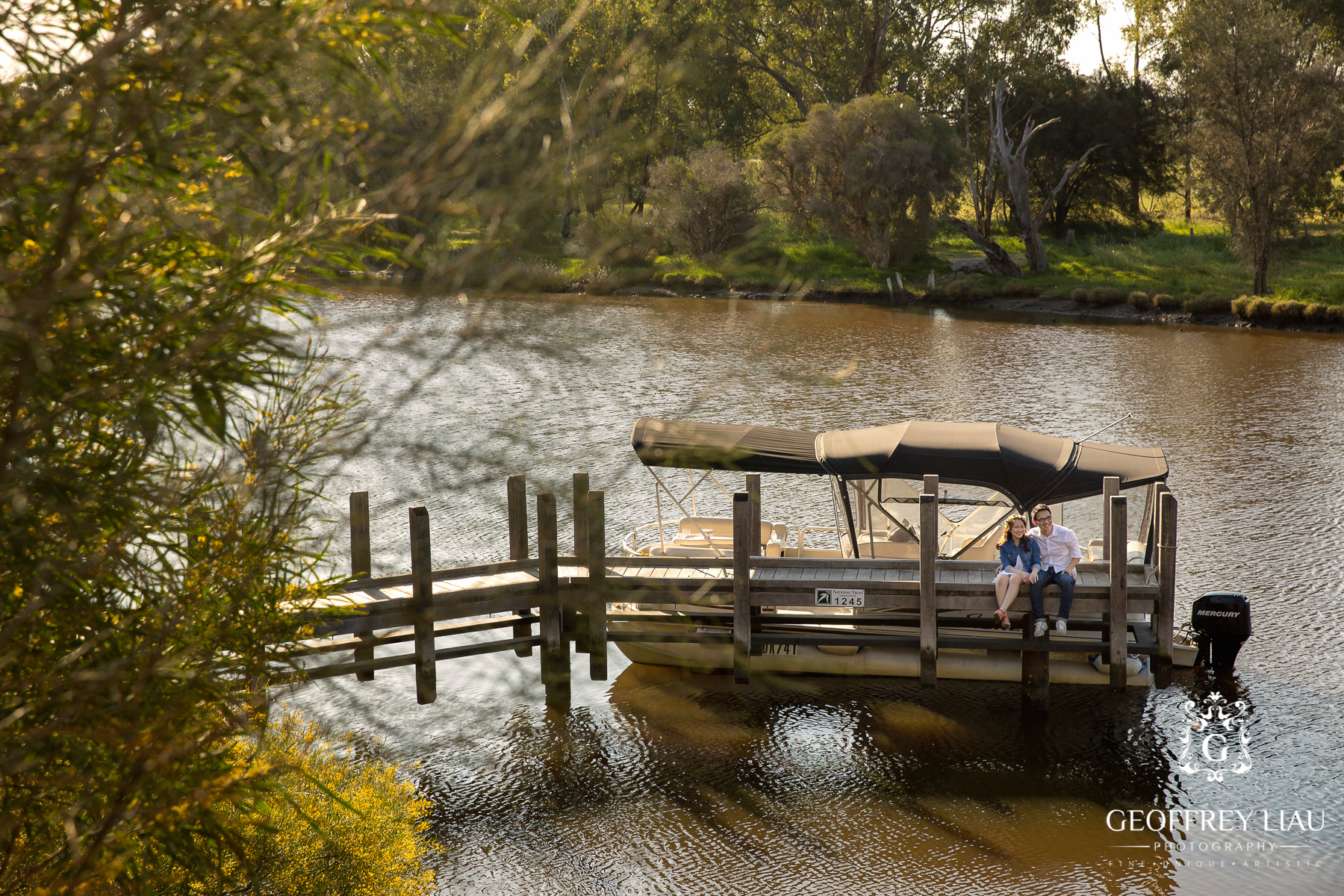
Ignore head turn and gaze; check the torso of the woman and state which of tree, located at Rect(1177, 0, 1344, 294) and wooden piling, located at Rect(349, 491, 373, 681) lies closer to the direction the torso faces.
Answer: the wooden piling

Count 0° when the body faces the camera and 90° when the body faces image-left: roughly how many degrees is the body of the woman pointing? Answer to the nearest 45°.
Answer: approximately 0°

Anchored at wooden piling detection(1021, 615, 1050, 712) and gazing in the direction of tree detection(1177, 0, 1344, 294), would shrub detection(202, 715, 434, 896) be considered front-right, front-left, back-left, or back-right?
back-left

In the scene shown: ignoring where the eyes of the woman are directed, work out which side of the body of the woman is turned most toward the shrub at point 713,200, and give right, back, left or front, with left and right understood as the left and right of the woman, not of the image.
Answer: back

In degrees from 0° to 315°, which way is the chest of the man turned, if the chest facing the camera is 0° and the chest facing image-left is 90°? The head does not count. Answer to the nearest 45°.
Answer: approximately 0°

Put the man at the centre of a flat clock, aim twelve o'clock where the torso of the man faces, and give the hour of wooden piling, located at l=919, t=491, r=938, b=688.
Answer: The wooden piling is roughly at 2 o'clock from the man.

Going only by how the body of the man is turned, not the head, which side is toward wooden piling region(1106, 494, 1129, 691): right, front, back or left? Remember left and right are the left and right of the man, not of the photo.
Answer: left

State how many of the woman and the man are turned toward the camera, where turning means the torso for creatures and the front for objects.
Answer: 2

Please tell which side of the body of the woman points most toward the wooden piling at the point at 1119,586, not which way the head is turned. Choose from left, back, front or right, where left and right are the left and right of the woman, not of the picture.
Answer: left

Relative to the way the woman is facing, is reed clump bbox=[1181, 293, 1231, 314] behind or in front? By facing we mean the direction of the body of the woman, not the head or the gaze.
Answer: behind

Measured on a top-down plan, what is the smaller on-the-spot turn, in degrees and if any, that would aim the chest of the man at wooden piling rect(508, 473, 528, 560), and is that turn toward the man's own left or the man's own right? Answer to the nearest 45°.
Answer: approximately 90° to the man's own right

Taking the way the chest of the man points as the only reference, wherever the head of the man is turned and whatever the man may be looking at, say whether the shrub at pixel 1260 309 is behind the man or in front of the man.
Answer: behind
